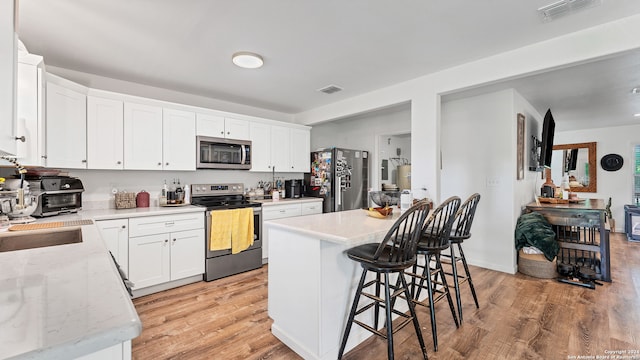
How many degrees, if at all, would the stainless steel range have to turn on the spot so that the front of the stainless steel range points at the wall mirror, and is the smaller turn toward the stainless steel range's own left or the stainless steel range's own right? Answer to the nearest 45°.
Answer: approximately 45° to the stainless steel range's own left

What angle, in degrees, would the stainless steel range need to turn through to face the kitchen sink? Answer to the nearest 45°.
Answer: approximately 90° to its right

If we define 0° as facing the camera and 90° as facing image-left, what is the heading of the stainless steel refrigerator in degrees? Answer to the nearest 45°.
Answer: approximately 315°

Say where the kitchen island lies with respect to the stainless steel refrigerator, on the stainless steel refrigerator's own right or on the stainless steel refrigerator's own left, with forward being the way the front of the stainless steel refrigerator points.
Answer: on the stainless steel refrigerator's own right

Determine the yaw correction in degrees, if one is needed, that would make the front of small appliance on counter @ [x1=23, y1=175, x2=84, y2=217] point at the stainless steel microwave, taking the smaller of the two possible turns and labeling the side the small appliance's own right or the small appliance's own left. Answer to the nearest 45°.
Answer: approximately 45° to the small appliance's own left
